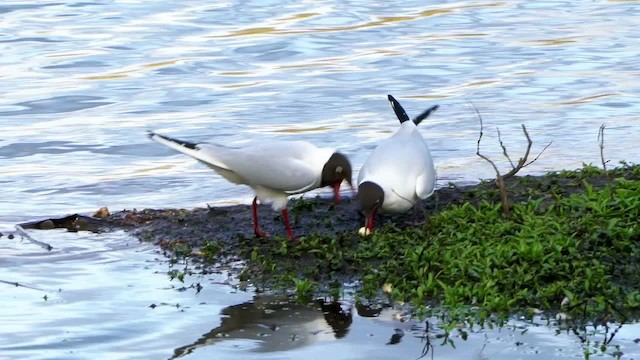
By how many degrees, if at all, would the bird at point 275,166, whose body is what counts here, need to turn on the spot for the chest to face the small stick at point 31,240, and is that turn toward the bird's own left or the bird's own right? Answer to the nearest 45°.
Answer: approximately 180°

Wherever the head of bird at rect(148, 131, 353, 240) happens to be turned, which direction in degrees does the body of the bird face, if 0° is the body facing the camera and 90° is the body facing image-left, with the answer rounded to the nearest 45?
approximately 270°

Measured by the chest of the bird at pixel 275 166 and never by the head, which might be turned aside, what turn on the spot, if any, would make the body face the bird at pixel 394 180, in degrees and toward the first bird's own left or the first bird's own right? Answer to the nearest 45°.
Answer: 0° — it already faces it

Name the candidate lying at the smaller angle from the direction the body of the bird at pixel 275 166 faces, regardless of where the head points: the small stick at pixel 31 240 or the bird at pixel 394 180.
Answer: the bird
